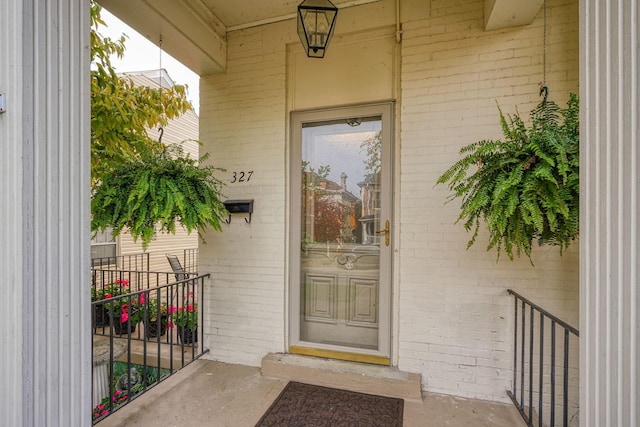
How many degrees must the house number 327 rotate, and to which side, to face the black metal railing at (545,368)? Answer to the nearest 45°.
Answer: approximately 45° to its left

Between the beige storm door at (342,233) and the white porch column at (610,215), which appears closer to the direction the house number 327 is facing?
the white porch column

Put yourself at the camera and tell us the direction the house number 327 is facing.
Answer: facing the viewer

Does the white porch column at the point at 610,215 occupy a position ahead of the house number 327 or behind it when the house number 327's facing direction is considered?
ahead

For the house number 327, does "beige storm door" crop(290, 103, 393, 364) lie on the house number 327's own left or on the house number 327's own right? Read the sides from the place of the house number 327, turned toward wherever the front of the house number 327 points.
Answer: on the house number 327's own left

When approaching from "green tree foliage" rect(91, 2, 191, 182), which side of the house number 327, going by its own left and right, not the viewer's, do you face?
right

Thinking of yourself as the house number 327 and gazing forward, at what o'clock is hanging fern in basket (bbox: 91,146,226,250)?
The hanging fern in basket is roughly at 1 o'clock from the house number 327.

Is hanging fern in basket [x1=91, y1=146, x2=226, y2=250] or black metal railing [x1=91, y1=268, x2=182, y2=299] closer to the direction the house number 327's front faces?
the hanging fern in basket
